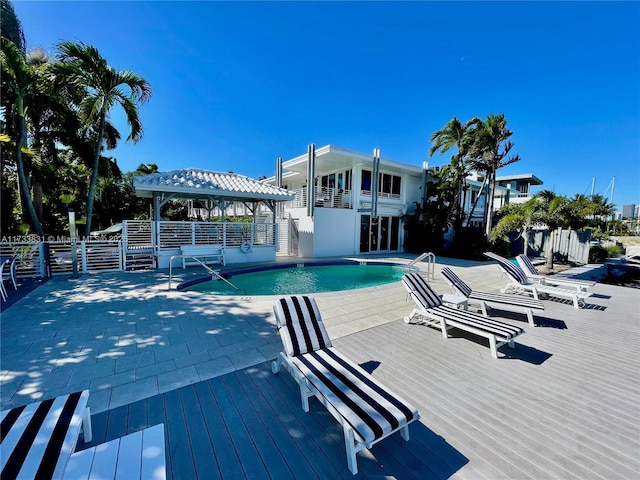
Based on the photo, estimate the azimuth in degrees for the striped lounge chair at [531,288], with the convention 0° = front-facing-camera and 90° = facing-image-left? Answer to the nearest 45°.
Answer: approximately 315°

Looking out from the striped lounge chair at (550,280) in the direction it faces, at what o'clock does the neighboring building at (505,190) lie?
The neighboring building is roughly at 7 o'clock from the striped lounge chair.

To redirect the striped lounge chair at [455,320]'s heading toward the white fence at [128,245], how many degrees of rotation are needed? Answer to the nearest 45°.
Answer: approximately 135° to its right

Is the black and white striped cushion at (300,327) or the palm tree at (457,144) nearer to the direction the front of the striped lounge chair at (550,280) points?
the black and white striped cushion

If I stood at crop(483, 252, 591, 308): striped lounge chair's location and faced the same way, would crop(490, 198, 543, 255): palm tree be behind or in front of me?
behind

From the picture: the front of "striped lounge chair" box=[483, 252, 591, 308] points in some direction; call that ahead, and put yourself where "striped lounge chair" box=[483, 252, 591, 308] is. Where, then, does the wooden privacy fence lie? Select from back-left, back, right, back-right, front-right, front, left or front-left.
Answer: back-left

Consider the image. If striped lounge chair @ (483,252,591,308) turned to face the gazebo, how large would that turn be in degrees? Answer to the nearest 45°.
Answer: approximately 135° to its right

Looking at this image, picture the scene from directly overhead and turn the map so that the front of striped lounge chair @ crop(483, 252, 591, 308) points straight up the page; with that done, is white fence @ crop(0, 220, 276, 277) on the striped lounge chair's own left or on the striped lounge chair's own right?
on the striped lounge chair's own right

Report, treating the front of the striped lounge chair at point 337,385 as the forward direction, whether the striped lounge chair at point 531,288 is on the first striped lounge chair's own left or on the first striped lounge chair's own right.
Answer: on the first striped lounge chair's own left

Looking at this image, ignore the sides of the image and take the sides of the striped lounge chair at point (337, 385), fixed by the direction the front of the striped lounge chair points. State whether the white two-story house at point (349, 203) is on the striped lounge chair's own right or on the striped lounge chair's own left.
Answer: on the striped lounge chair's own left

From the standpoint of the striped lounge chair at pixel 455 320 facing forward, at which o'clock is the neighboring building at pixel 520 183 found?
The neighboring building is roughly at 8 o'clock from the striped lounge chair.

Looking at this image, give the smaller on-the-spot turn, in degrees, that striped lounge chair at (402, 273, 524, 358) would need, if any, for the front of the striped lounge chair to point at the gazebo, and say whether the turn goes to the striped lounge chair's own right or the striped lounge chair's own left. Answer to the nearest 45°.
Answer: approximately 135° to the striped lounge chair's own right

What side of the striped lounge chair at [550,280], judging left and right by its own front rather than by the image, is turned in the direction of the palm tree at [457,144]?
back

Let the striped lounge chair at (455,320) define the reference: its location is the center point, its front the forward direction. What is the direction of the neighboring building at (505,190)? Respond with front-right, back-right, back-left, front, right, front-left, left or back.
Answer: back-left
